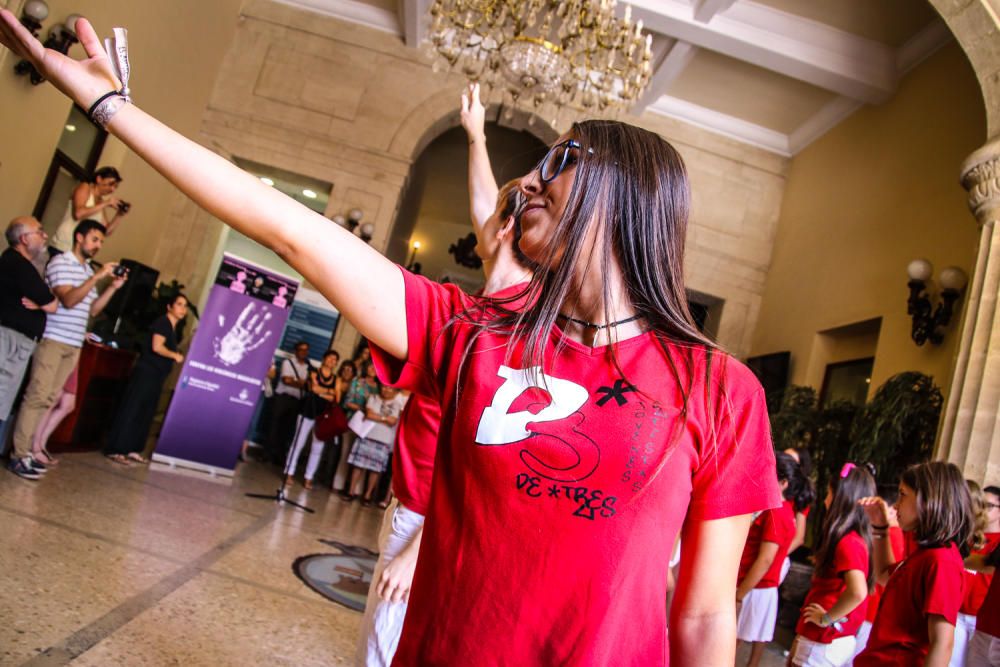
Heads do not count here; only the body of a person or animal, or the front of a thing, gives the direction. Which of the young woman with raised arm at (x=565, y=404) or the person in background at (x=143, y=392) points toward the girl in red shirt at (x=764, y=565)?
the person in background

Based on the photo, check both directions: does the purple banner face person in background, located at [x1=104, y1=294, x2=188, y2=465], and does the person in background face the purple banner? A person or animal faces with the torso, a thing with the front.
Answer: no

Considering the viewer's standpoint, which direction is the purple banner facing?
facing the viewer

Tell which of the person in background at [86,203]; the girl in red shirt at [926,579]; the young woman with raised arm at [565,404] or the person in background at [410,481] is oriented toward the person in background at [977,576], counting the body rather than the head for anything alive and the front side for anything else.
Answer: the person in background at [86,203]

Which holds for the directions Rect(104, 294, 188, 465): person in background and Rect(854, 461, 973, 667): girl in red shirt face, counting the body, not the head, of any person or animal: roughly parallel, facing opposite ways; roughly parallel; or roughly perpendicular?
roughly parallel, facing opposite ways

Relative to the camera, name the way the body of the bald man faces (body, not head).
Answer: to the viewer's right

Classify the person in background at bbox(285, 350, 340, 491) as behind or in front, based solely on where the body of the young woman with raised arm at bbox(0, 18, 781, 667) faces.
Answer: behind

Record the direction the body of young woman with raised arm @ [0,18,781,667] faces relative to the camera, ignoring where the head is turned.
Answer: toward the camera

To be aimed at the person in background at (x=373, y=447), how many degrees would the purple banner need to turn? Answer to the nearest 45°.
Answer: approximately 135° to its left

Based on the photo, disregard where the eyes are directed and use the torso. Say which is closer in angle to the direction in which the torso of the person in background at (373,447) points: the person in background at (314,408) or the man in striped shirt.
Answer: the man in striped shirt

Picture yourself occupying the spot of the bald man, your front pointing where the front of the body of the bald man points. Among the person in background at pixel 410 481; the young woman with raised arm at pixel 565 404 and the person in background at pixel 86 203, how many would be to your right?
2

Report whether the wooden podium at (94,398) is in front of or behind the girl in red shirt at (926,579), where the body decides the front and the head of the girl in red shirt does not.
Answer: in front

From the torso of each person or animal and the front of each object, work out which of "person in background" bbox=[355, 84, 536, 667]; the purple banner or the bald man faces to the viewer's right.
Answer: the bald man

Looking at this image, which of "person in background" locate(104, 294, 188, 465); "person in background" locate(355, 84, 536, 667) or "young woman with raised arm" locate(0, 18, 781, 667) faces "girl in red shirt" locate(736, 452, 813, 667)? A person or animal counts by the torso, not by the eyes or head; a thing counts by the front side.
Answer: "person in background" locate(104, 294, 188, 465)

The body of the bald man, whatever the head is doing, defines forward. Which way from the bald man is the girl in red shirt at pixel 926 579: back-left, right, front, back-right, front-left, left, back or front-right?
front-right

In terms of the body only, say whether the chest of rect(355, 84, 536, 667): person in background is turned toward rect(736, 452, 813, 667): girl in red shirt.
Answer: no
